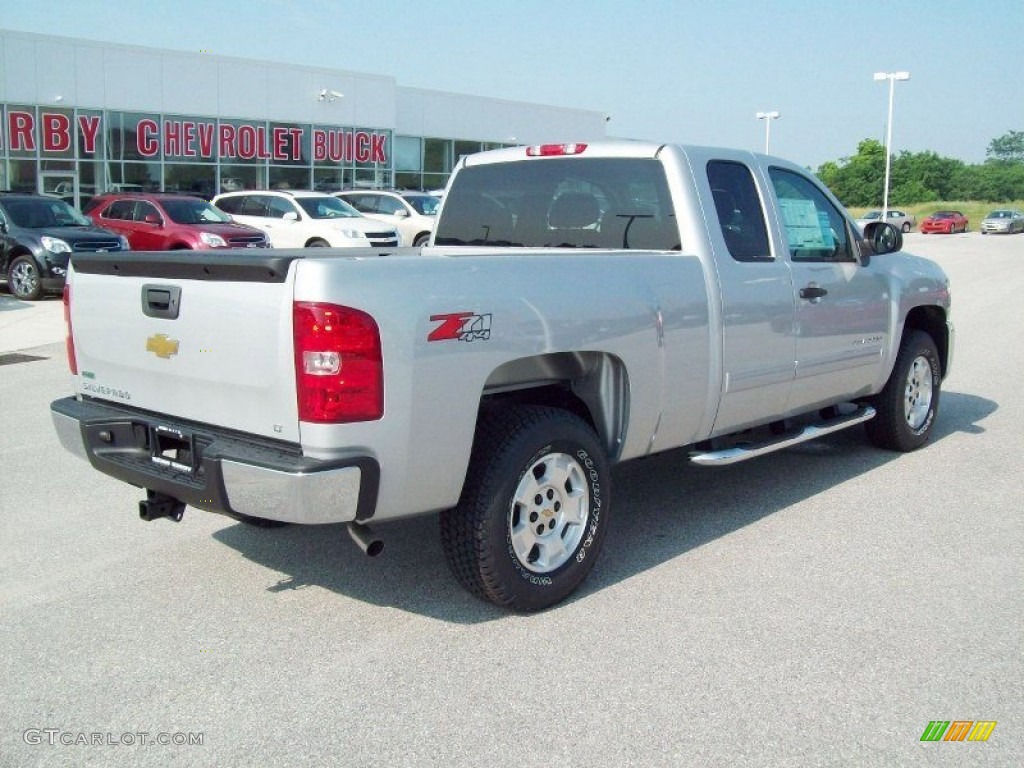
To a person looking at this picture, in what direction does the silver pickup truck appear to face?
facing away from the viewer and to the right of the viewer

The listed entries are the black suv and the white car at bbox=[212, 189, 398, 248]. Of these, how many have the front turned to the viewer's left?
0

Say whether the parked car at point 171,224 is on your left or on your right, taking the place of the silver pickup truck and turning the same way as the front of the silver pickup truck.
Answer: on your left

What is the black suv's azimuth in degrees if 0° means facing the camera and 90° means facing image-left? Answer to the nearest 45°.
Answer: approximately 315°

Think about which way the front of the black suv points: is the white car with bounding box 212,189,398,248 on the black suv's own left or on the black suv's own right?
on the black suv's own left

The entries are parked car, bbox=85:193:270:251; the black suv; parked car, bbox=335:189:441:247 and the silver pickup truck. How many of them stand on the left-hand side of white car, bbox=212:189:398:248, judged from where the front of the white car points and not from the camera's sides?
1

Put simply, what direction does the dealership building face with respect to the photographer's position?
facing the viewer and to the right of the viewer

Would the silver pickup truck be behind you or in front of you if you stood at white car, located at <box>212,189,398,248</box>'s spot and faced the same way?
in front

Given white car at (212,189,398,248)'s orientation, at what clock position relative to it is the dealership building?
The dealership building is roughly at 7 o'clock from the white car.

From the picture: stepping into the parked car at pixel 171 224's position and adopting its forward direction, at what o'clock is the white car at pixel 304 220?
The white car is roughly at 9 o'clock from the parked car.

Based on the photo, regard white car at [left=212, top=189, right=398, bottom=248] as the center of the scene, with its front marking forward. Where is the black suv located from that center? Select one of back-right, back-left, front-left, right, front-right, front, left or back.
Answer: right

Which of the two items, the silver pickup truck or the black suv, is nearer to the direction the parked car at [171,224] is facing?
the silver pickup truck

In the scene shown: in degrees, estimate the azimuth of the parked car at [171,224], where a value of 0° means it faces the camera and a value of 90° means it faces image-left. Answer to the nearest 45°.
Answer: approximately 315°

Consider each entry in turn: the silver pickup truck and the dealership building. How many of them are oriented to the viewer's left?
0
